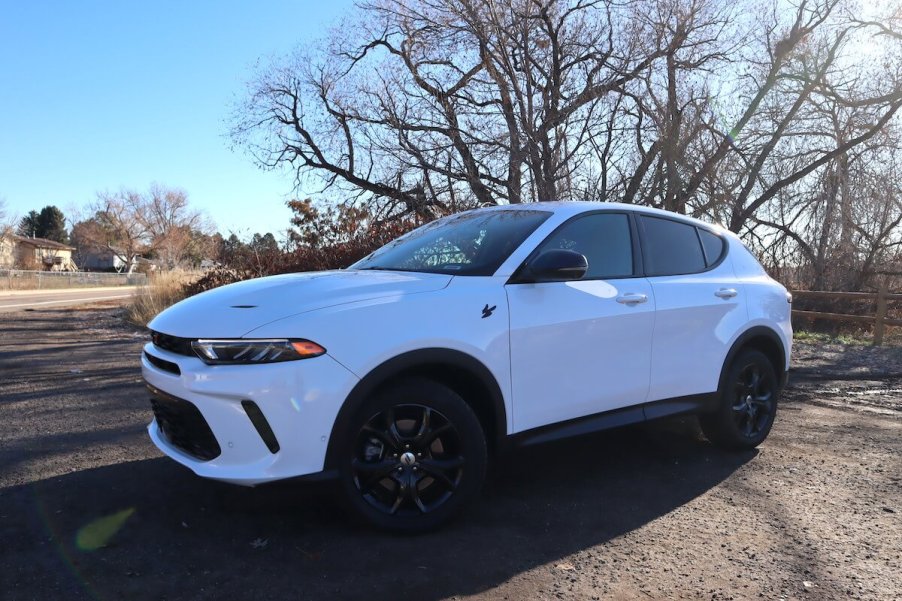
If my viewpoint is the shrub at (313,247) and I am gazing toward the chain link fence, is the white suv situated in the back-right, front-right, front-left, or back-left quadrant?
back-left

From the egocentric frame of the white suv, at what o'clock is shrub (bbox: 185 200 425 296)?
The shrub is roughly at 4 o'clock from the white suv.

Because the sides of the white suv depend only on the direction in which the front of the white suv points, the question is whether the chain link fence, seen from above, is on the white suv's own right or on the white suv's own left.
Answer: on the white suv's own right

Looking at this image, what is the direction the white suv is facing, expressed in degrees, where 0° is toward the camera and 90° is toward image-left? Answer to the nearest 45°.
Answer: approximately 45°
